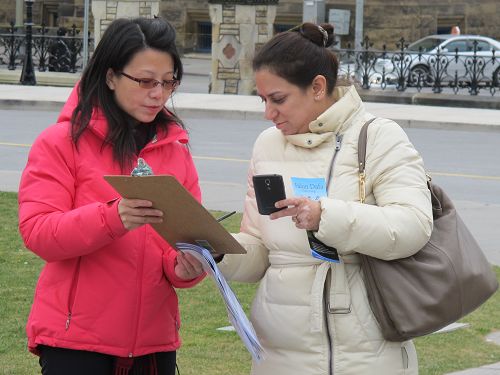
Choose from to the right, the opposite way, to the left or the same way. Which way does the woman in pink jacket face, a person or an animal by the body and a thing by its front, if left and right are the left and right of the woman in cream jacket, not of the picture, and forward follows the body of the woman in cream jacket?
to the left

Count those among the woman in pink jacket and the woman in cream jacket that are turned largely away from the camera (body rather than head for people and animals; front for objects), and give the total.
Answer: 0

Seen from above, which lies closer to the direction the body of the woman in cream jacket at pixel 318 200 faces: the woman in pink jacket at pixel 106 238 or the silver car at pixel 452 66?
the woman in pink jacket

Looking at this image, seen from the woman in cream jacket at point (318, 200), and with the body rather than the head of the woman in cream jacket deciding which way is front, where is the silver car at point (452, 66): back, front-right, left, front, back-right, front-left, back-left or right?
back-right

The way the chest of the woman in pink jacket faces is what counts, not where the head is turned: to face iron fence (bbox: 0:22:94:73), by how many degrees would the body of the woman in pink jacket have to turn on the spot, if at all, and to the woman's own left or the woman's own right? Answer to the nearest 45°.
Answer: approximately 135° to the woman's own left

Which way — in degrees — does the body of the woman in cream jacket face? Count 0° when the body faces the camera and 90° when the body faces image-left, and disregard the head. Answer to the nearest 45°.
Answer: approximately 45°

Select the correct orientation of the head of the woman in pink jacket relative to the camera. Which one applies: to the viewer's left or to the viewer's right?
to the viewer's right

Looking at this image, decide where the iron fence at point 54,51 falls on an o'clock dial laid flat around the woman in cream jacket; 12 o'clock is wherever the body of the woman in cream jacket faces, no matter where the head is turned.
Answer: The iron fence is roughly at 4 o'clock from the woman in cream jacket.

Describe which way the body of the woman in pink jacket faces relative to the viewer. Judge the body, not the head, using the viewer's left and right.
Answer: facing the viewer and to the right of the viewer

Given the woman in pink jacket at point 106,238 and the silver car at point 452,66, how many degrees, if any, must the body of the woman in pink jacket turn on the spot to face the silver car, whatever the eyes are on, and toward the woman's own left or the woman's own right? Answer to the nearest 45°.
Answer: approximately 135° to the woman's own left
